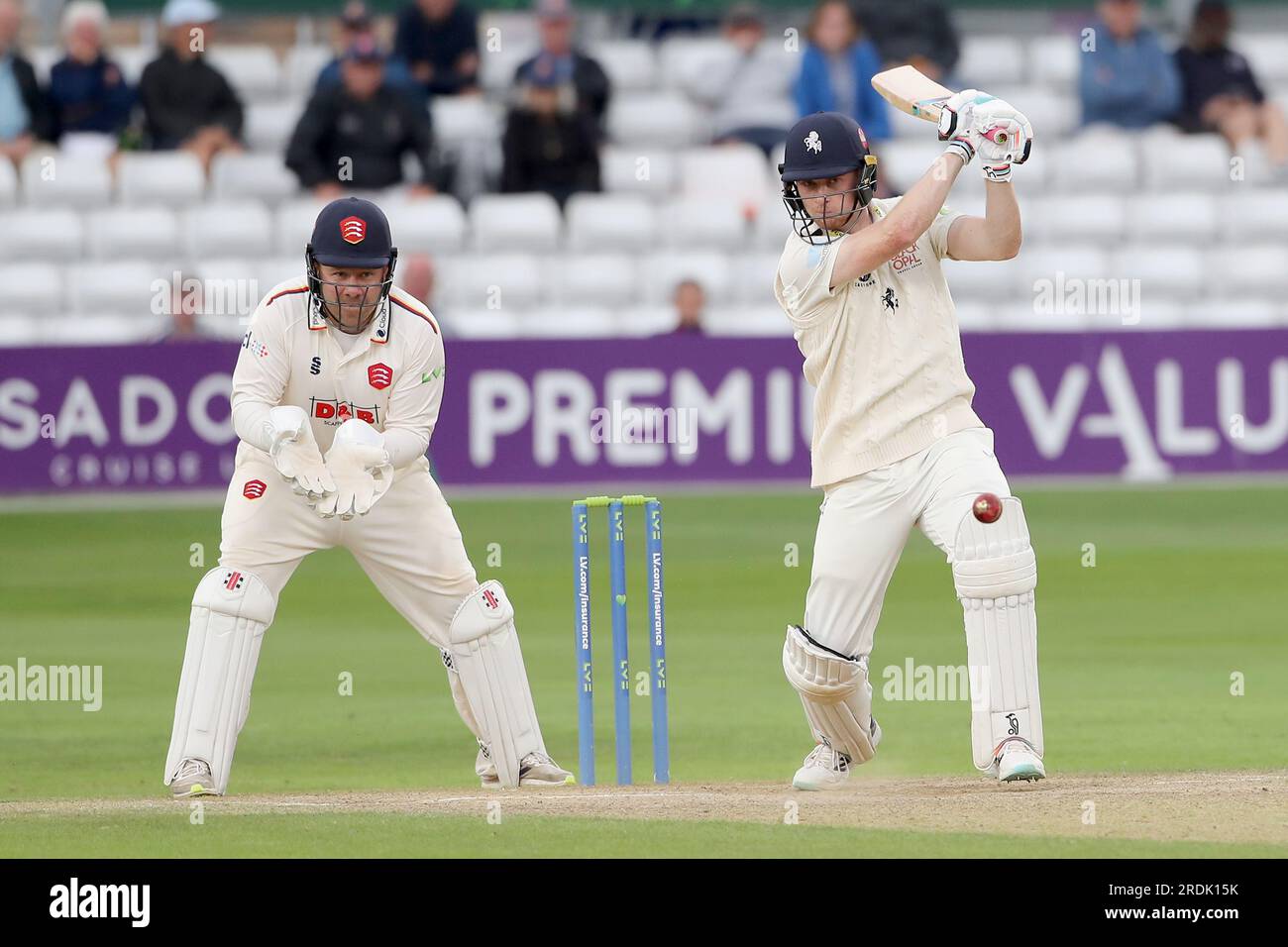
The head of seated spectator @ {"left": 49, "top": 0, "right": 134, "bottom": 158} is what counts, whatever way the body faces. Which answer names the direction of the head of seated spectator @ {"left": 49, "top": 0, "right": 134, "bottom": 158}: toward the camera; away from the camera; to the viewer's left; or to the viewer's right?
toward the camera

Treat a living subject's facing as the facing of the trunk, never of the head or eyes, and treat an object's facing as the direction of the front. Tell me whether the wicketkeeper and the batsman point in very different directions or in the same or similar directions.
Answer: same or similar directions

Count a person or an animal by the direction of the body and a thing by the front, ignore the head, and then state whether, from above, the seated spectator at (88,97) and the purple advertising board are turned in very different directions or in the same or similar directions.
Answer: same or similar directions

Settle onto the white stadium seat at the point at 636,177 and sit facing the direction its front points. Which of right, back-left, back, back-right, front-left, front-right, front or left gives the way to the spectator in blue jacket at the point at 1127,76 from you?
left

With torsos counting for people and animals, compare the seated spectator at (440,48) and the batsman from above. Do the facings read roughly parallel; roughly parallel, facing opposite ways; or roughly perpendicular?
roughly parallel

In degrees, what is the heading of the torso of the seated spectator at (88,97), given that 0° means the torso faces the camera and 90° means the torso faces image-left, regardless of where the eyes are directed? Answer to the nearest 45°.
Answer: approximately 0°

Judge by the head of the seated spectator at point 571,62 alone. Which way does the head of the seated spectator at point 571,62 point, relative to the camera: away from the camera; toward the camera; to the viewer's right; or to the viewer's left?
toward the camera

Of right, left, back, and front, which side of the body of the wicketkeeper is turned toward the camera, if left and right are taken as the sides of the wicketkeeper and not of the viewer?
front

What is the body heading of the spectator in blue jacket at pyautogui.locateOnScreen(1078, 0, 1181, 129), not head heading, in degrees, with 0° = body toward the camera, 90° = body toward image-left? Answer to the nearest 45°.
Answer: approximately 0°

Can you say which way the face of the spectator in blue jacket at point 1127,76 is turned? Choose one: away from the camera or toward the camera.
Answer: toward the camera

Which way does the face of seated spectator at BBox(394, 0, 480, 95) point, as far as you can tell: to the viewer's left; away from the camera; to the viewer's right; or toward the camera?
toward the camera

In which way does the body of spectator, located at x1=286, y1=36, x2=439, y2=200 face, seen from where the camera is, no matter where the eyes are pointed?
toward the camera

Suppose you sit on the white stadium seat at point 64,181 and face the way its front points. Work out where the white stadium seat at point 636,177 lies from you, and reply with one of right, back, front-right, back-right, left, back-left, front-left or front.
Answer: left

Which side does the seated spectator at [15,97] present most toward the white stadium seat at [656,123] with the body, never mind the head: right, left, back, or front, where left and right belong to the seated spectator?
left

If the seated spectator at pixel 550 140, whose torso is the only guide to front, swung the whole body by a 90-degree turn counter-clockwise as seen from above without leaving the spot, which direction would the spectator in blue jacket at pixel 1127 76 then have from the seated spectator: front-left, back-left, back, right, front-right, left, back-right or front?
front

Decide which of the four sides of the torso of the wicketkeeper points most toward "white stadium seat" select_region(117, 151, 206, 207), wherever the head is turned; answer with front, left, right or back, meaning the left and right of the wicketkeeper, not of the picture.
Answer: back
